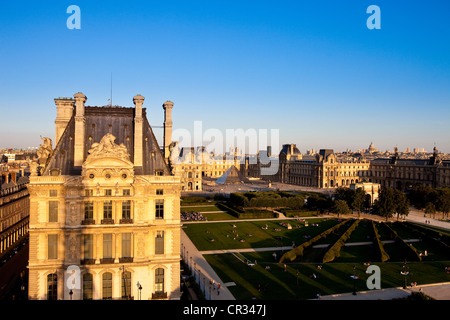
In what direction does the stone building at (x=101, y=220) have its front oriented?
toward the camera
